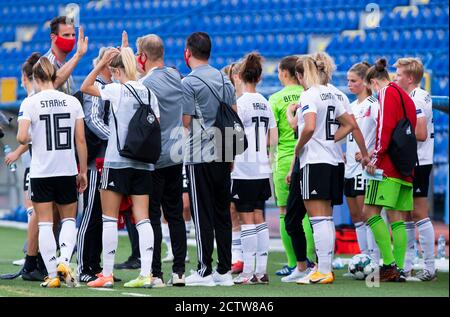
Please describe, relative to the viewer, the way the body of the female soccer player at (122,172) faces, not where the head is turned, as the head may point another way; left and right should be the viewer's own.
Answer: facing away from the viewer and to the left of the viewer

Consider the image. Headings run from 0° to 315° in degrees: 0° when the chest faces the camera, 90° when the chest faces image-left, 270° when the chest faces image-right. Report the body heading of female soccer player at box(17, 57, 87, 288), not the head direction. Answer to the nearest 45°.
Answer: approximately 180°

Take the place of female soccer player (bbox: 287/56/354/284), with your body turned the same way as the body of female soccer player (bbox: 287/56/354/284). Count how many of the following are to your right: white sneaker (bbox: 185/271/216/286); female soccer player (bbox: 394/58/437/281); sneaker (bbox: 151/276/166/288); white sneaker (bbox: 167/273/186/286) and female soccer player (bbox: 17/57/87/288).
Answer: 1

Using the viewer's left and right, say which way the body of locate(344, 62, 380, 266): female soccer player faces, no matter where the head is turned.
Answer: facing the viewer and to the left of the viewer

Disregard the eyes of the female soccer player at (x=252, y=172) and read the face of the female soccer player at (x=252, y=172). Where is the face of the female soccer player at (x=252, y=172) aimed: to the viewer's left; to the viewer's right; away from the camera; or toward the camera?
away from the camera

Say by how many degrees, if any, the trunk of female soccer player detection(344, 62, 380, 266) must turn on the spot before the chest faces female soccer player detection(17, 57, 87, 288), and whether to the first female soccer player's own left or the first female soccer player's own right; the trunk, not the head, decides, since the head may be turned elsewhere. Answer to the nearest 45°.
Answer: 0° — they already face them

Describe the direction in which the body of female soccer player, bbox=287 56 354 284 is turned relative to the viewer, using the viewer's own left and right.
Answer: facing away from the viewer and to the left of the viewer
